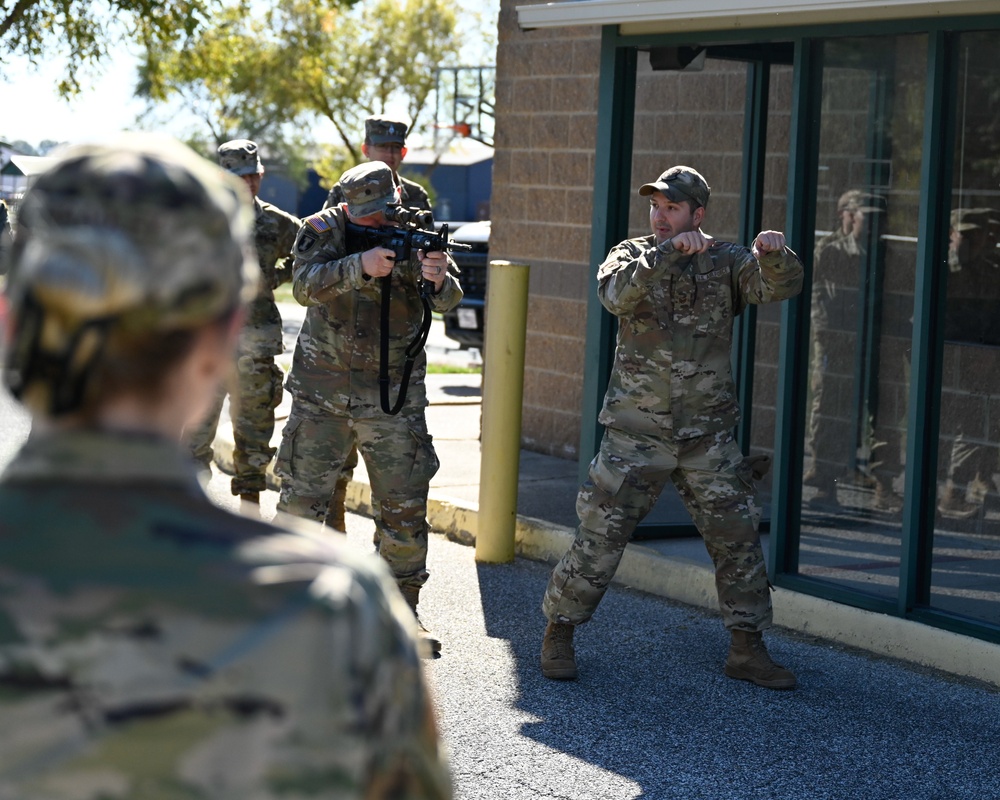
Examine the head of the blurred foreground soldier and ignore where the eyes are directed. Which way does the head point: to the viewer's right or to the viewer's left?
to the viewer's right

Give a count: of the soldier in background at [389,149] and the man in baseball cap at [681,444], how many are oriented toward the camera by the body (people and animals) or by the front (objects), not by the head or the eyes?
2

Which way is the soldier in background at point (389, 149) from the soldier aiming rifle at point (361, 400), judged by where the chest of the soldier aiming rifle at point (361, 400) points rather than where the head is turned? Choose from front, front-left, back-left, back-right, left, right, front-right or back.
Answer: back-left

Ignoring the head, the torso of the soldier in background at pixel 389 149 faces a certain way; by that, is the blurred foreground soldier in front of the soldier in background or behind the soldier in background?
in front

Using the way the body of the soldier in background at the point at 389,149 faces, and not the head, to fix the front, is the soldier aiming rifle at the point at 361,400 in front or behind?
in front

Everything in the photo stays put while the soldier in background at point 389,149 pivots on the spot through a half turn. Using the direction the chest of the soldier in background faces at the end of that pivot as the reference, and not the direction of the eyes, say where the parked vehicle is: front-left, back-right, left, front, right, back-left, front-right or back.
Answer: front

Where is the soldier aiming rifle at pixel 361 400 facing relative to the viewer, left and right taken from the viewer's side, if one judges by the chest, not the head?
facing the viewer and to the right of the viewer

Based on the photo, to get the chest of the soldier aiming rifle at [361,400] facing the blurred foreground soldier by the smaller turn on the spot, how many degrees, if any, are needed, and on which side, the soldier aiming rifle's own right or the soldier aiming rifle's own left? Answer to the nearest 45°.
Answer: approximately 45° to the soldier aiming rifle's own right

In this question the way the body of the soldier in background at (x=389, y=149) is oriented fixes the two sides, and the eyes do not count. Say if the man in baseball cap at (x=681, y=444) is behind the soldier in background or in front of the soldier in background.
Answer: in front
